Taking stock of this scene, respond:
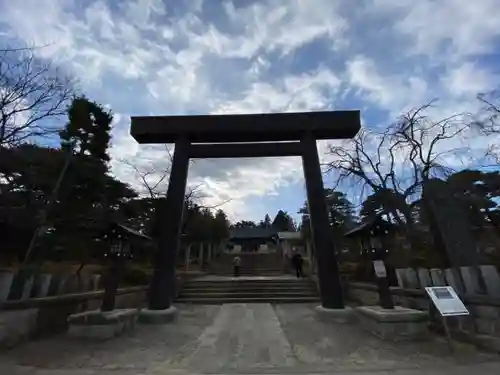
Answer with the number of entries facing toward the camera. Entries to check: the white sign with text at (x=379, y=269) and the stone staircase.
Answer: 2

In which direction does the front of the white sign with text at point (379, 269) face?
toward the camera

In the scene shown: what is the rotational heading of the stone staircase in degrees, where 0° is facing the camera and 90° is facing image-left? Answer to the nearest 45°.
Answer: approximately 0°

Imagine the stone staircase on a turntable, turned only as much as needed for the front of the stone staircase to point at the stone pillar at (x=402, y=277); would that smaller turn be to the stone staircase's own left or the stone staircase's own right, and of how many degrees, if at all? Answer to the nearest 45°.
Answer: approximately 45° to the stone staircase's own left

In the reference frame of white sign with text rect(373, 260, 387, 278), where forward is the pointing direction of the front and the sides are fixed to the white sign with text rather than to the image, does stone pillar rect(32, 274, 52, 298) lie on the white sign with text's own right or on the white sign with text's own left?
on the white sign with text's own right

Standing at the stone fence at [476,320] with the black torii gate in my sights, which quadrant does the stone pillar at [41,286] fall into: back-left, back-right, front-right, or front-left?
front-left

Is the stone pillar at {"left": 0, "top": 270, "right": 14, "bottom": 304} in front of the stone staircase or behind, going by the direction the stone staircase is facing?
in front

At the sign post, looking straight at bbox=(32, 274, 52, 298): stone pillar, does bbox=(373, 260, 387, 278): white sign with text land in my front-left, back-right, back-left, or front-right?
front-right

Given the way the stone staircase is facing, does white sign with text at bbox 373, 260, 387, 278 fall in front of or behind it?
in front

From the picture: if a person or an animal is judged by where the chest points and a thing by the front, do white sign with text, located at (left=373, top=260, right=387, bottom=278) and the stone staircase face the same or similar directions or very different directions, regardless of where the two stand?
same or similar directions

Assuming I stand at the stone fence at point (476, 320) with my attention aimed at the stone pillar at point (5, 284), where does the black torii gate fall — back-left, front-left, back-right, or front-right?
front-right

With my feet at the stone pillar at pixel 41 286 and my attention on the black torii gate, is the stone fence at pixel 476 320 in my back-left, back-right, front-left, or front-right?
front-right
